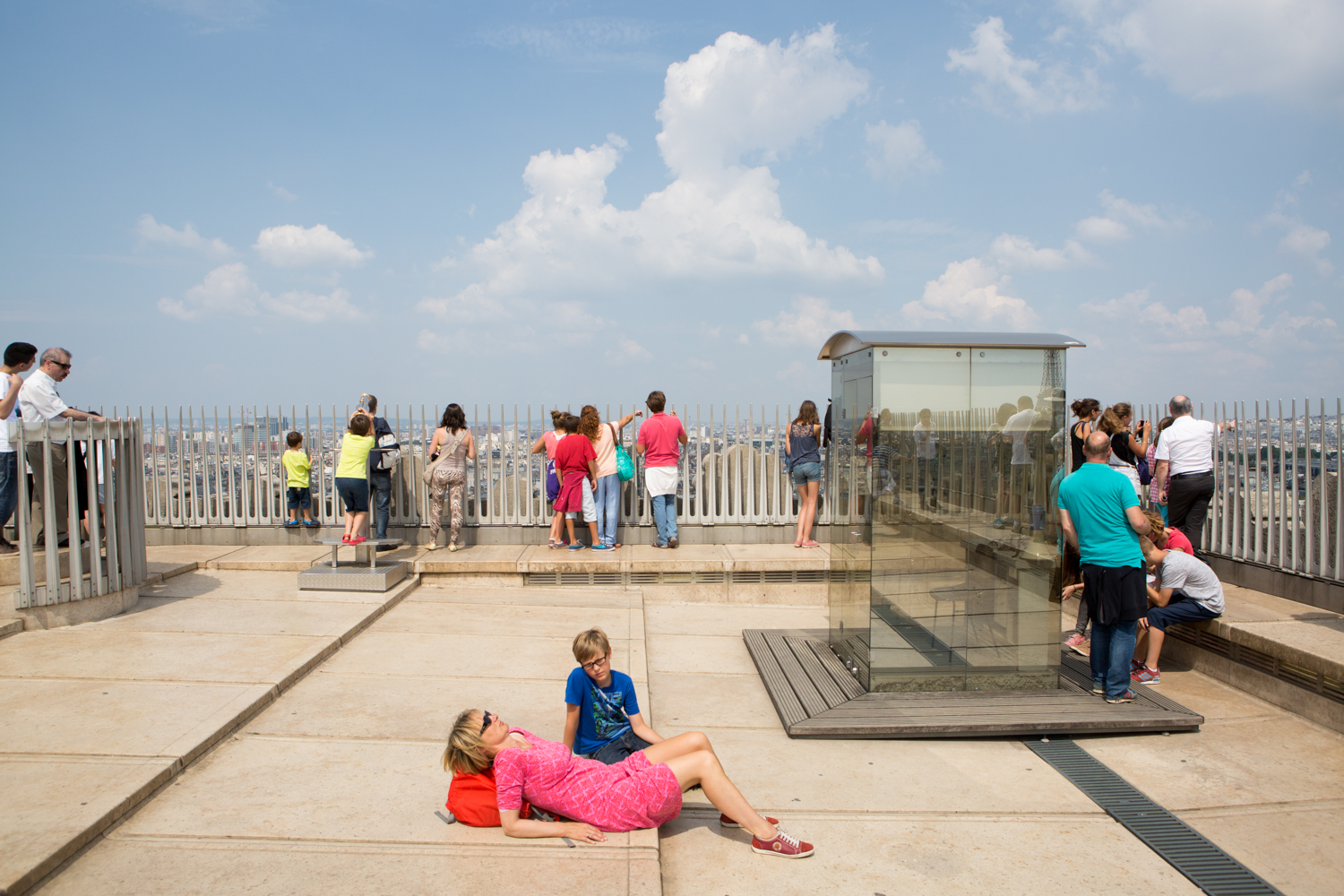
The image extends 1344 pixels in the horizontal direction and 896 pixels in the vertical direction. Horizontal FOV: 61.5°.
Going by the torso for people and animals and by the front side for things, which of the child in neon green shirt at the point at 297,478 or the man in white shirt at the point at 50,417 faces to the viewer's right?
the man in white shirt

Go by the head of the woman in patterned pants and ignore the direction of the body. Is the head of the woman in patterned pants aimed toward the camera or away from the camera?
away from the camera

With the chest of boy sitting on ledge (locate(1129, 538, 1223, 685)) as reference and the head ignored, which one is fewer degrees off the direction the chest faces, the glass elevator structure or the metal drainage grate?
the glass elevator structure

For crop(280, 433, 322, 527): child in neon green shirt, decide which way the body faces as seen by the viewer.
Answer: away from the camera

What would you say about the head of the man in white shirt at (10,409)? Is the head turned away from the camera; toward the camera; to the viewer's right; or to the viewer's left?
to the viewer's right

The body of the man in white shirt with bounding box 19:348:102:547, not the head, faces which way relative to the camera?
to the viewer's right

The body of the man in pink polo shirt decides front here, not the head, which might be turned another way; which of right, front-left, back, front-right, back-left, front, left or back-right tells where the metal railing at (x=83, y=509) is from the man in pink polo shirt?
back-left

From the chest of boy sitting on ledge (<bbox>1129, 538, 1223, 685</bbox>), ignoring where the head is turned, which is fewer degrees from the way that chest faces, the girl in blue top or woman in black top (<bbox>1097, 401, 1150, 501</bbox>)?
the girl in blue top

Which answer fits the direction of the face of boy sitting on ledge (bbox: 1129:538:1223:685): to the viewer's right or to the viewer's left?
to the viewer's left

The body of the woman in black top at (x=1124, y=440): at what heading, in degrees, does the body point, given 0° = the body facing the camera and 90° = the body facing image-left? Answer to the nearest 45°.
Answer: approximately 225°

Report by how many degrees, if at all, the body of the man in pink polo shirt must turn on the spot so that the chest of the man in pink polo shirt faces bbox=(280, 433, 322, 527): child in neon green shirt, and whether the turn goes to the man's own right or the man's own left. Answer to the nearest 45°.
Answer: approximately 90° to the man's own left

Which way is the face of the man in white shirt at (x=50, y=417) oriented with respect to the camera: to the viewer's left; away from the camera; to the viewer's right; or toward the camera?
to the viewer's right

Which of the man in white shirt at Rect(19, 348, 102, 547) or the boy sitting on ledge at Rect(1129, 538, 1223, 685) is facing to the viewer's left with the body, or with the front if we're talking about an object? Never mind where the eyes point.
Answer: the boy sitting on ledge
